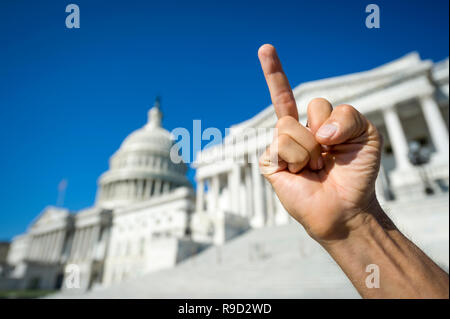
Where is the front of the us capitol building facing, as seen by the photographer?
facing the viewer and to the left of the viewer
